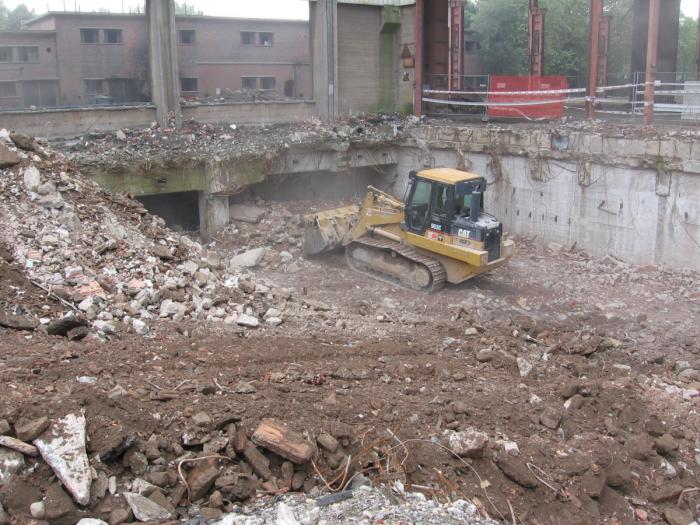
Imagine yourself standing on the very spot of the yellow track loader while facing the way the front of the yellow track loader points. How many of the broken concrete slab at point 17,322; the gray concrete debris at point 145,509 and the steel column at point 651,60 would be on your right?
1

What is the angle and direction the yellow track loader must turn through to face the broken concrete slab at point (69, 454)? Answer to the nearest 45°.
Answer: approximately 135° to its left

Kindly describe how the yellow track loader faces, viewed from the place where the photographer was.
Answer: facing away from the viewer and to the left of the viewer

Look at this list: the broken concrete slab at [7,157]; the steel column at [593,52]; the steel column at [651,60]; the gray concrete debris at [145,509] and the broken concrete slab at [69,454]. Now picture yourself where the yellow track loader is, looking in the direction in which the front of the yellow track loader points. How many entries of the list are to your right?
2

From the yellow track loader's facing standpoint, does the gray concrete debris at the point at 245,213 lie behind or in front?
in front

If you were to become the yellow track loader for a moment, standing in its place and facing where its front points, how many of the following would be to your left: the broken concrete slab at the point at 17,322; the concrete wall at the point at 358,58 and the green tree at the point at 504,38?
1

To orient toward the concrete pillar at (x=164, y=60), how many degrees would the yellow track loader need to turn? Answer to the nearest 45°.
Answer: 0° — it already faces it

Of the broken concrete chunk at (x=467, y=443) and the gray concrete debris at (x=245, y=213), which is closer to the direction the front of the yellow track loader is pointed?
the gray concrete debris

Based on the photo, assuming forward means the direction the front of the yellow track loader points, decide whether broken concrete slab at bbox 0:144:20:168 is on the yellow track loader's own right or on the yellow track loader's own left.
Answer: on the yellow track loader's own left

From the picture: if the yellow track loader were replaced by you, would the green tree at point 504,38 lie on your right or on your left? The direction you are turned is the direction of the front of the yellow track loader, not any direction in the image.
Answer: on your right

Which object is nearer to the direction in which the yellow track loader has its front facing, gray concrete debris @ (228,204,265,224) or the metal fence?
the gray concrete debris

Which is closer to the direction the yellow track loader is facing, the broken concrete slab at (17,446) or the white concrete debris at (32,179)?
the white concrete debris

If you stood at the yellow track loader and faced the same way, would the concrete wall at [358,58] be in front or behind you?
in front

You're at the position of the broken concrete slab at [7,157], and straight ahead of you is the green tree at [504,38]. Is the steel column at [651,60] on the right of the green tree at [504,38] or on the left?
right
